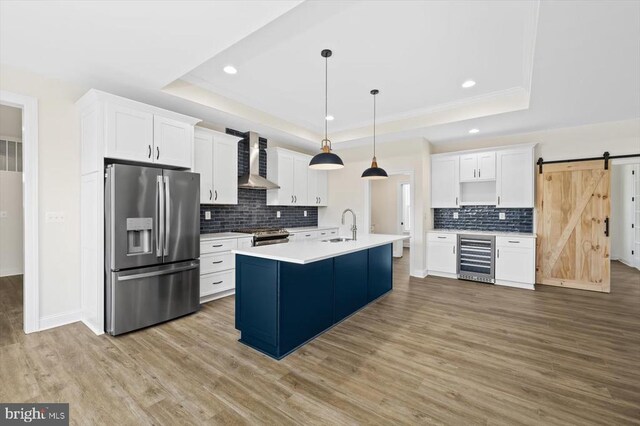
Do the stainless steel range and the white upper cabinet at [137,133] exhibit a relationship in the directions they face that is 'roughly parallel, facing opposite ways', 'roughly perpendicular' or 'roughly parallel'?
roughly parallel

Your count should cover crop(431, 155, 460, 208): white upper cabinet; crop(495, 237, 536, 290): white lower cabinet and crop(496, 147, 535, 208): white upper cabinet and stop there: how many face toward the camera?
3

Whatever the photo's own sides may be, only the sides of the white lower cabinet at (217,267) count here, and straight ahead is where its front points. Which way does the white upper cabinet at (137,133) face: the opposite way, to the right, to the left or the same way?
the same way

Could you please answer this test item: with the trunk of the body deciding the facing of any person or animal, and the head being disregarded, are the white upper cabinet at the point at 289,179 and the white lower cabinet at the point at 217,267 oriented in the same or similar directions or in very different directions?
same or similar directions

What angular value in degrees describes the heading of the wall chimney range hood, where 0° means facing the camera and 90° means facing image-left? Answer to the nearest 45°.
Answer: approximately 315°

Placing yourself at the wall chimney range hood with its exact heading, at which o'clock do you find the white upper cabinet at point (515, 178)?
The white upper cabinet is roughly at 11 o'clock from the wall chimney range hood.

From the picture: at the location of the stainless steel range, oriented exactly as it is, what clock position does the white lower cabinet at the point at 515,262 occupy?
The white lower cabinet is roughly at 11 o'clock from the stainless steel range.

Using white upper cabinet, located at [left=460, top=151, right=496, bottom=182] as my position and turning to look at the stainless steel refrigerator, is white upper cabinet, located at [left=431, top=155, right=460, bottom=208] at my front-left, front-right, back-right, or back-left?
front-right

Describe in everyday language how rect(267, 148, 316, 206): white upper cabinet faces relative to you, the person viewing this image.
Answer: facing the viewer and to the right of the viewer

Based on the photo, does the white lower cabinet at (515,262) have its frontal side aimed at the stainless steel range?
no

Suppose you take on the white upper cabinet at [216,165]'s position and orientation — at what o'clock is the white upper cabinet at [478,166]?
the white upper cabinet at [478,166] is roughly at 11 o'clock from the white upper cabinet at [216,165].

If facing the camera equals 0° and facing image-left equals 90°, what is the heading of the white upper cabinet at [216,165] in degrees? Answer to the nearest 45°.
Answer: approximately 315°

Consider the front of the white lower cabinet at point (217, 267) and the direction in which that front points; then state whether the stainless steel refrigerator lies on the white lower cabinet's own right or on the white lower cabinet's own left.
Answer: on the white lower cabinet's own right

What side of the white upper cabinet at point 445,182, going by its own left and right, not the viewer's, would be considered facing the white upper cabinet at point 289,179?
right

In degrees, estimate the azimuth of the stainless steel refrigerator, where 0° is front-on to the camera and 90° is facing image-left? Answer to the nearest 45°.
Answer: approximately 315°

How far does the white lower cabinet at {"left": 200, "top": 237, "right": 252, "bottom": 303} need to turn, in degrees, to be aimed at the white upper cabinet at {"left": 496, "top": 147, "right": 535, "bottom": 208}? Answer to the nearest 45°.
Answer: approximately 45° to its left

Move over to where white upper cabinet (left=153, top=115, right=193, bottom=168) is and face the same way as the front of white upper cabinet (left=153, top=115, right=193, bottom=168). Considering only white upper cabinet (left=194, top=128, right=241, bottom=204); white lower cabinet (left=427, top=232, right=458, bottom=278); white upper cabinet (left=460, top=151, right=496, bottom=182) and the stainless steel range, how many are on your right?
0

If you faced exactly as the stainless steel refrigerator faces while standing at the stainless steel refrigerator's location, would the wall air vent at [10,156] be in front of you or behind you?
behind

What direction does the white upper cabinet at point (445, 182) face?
toward the camera
